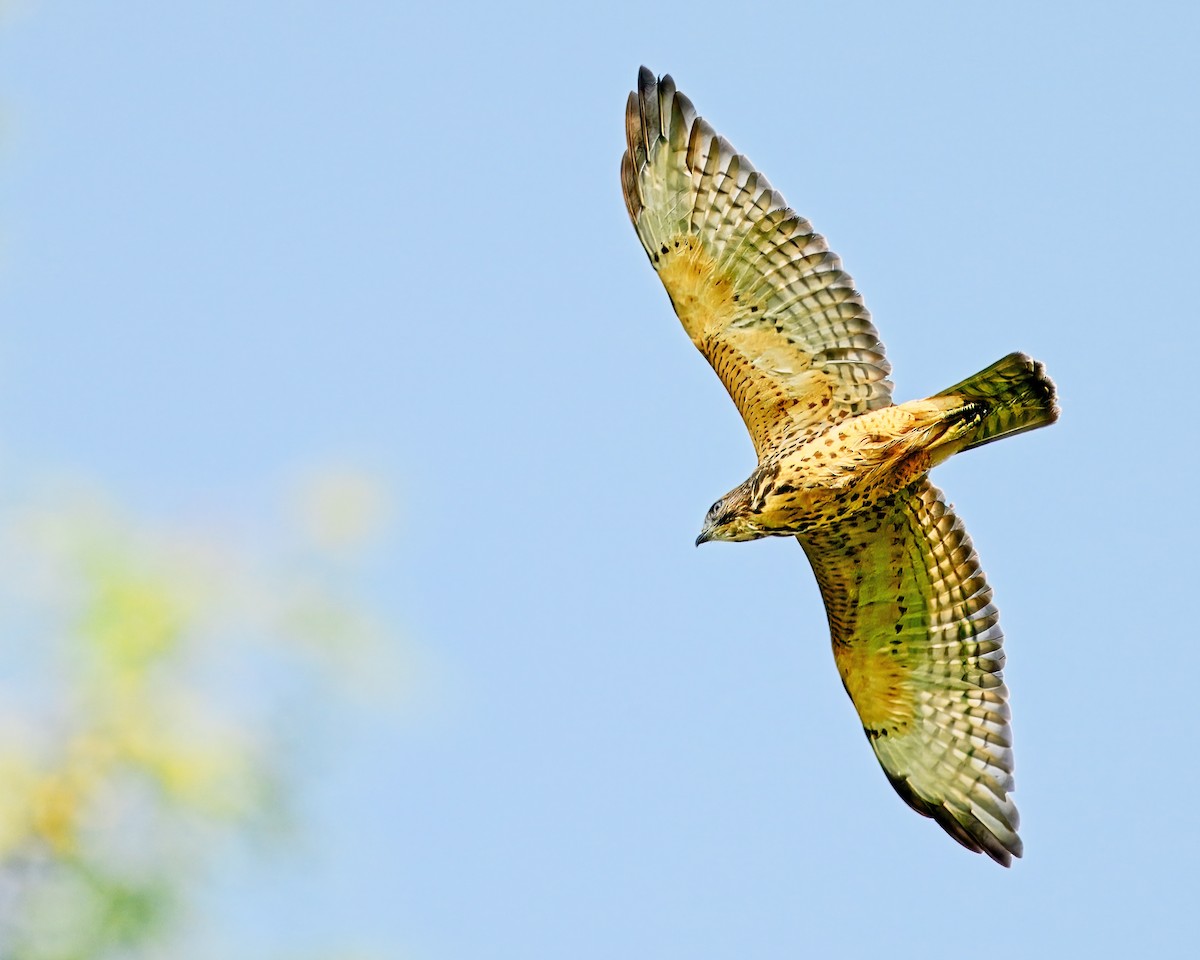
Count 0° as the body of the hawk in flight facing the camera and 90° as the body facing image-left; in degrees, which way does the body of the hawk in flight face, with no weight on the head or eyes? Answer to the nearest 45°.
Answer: approximately 90°
